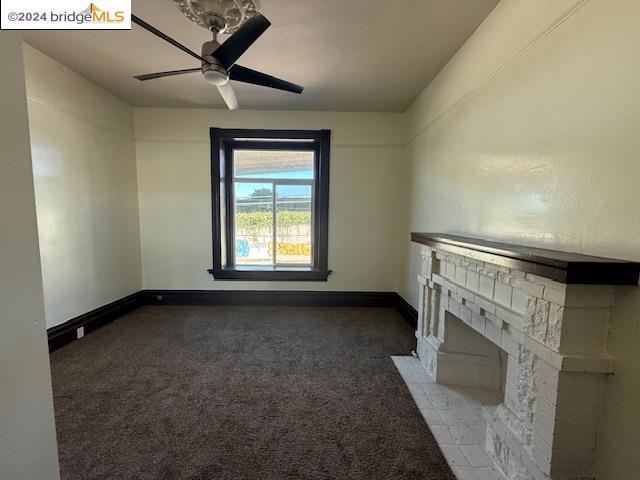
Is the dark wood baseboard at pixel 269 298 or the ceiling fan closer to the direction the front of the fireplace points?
the ceiling fan

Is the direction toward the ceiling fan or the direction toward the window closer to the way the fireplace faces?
the ceiling fan

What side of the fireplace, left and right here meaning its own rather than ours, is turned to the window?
right

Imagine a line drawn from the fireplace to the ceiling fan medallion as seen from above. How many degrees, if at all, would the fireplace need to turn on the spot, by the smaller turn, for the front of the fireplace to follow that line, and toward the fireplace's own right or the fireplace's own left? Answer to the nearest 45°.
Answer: approximately 45° to the fireplace's own right

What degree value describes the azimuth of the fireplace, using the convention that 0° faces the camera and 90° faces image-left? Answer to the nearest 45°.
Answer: approximately 45°

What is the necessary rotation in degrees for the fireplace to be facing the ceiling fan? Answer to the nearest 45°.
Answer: approximately 45° to its right
